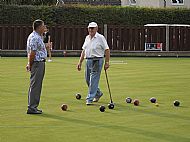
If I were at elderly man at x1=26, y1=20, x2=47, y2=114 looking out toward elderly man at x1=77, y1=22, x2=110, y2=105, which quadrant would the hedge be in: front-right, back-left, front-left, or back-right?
front-left

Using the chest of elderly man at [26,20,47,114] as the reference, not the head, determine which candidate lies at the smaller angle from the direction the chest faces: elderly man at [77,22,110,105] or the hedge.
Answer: the elderly man

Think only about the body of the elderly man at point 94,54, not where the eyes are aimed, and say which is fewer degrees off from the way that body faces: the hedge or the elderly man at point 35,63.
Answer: the elderly man

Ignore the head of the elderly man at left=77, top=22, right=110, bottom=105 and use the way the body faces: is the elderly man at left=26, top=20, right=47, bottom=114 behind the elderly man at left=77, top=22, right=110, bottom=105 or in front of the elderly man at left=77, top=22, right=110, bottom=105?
in front

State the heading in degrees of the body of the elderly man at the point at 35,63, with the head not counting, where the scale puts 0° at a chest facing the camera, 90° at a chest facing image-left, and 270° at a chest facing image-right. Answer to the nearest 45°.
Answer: approximately 270°

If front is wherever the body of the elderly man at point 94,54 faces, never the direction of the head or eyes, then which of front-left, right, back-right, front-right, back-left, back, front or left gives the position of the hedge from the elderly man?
back-right

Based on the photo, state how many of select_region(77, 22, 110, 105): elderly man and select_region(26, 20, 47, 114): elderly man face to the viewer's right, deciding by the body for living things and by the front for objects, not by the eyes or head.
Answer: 1

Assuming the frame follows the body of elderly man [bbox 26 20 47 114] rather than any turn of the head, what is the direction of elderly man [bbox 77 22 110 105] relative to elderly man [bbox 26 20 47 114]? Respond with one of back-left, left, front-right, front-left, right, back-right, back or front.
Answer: front-left

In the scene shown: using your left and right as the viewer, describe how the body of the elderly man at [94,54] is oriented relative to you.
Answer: facing the viewer and to the left of the viewer

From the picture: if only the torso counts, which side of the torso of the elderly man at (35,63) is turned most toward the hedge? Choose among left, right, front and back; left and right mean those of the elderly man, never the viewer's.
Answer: left
